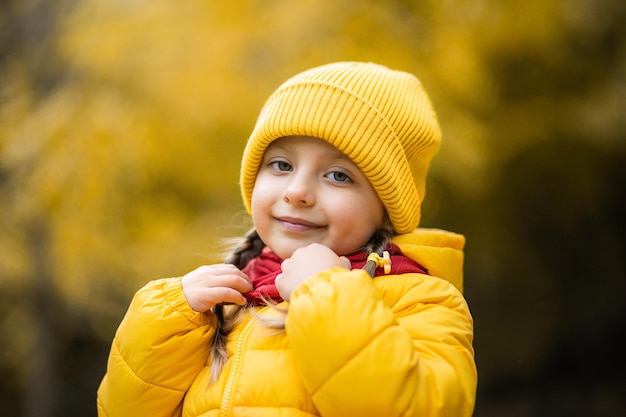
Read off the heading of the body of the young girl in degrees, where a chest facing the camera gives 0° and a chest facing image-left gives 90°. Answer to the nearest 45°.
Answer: approximately 45°
